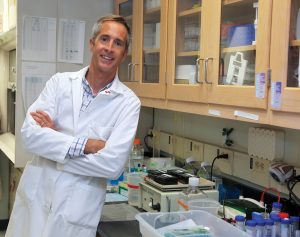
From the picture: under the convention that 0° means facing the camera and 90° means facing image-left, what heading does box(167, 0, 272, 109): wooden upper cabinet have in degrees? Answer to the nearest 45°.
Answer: approximately 45°

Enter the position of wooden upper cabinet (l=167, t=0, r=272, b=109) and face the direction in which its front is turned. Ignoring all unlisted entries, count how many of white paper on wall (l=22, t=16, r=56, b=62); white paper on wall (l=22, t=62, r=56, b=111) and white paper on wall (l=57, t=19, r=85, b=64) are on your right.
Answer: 3

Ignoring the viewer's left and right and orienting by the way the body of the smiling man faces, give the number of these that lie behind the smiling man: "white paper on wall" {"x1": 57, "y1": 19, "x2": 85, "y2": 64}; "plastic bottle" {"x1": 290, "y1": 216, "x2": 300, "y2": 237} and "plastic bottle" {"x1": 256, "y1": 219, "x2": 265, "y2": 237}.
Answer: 1

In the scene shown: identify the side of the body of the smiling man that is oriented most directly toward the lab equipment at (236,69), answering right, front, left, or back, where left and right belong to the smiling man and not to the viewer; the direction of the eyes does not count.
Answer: left

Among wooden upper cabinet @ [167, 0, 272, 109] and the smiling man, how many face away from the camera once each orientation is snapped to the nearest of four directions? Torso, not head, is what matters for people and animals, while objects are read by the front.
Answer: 0

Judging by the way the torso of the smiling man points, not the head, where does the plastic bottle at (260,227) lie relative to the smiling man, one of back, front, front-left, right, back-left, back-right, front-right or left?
front-left

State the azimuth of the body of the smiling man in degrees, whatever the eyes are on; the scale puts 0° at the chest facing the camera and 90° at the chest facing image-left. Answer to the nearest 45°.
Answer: approximately 0°

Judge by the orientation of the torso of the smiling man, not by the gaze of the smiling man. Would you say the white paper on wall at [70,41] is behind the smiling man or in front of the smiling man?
behind

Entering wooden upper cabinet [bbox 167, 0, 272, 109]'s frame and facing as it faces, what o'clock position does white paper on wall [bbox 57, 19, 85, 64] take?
The white paper on wall is roughly at 3 o'clock from the wooden upper cabinet.
